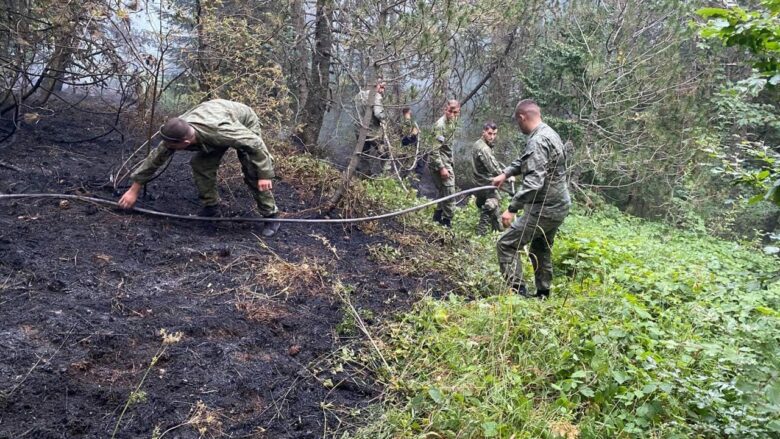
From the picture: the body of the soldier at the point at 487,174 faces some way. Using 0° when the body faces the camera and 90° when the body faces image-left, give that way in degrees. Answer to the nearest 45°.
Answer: approximately 315°

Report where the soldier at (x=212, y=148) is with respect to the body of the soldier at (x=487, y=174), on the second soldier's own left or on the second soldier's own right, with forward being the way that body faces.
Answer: on the second soldier's own right

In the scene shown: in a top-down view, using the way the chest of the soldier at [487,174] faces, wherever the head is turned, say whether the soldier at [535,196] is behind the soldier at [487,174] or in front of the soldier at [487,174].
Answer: in front

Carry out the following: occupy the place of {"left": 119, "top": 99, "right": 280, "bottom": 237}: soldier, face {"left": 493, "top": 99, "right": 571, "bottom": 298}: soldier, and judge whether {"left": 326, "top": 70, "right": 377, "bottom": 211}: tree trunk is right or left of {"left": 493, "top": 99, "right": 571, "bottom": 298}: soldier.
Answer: left

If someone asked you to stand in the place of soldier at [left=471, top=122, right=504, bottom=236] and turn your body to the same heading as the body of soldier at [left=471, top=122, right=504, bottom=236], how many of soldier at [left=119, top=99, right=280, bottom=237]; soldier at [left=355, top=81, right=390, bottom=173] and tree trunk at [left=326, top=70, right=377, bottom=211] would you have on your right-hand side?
3

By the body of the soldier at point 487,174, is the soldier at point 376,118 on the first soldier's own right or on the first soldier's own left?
on the first soldier's own right

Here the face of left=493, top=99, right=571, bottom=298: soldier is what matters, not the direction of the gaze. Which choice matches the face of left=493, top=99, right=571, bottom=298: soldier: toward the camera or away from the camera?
away from the camera

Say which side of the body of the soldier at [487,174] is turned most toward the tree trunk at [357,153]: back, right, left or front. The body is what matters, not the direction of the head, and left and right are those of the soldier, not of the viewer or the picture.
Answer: right

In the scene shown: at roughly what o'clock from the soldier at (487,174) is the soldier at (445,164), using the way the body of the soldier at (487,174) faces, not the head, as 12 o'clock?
the soldier at (445,164) is roughly at 4 o'clock from the soldier at (487,174).

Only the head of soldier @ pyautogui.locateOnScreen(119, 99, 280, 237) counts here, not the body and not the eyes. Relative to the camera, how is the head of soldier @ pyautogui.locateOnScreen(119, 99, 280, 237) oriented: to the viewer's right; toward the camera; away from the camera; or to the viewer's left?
to the viewer's left
